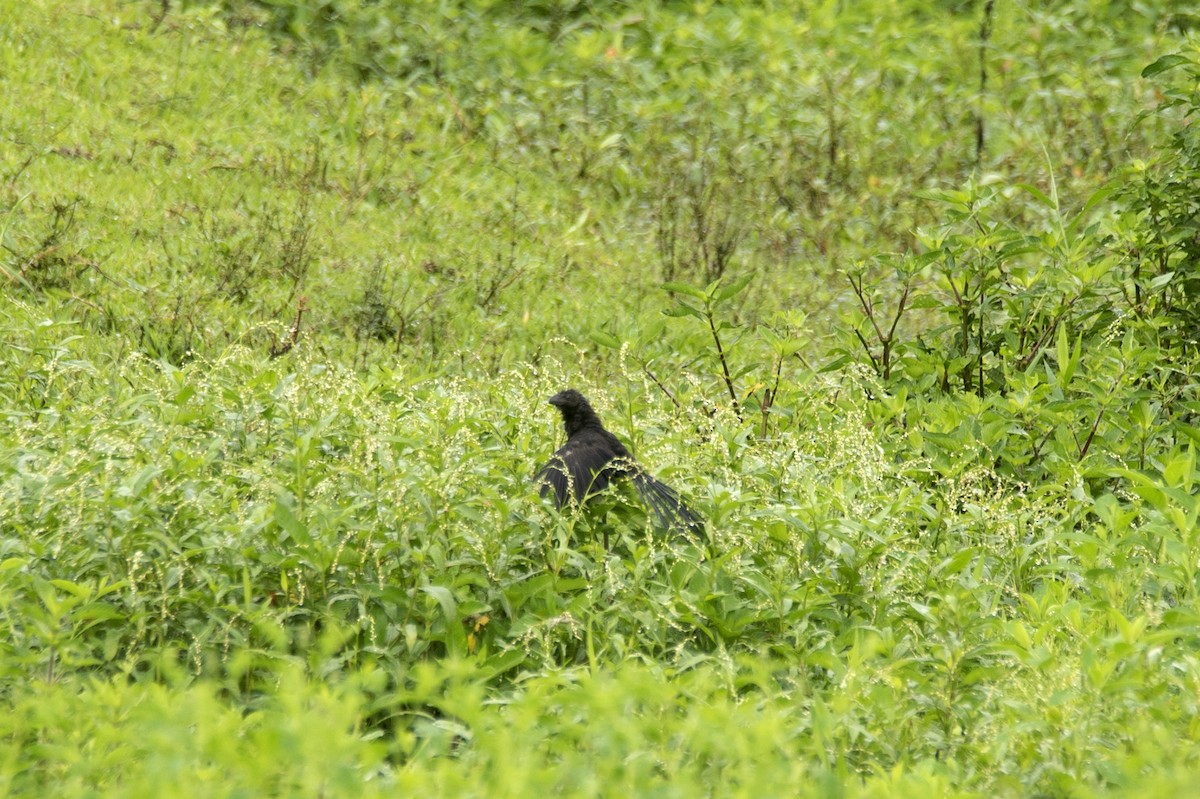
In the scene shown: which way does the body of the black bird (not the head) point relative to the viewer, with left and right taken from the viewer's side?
facing away from the viewer and to the left of the viewer
